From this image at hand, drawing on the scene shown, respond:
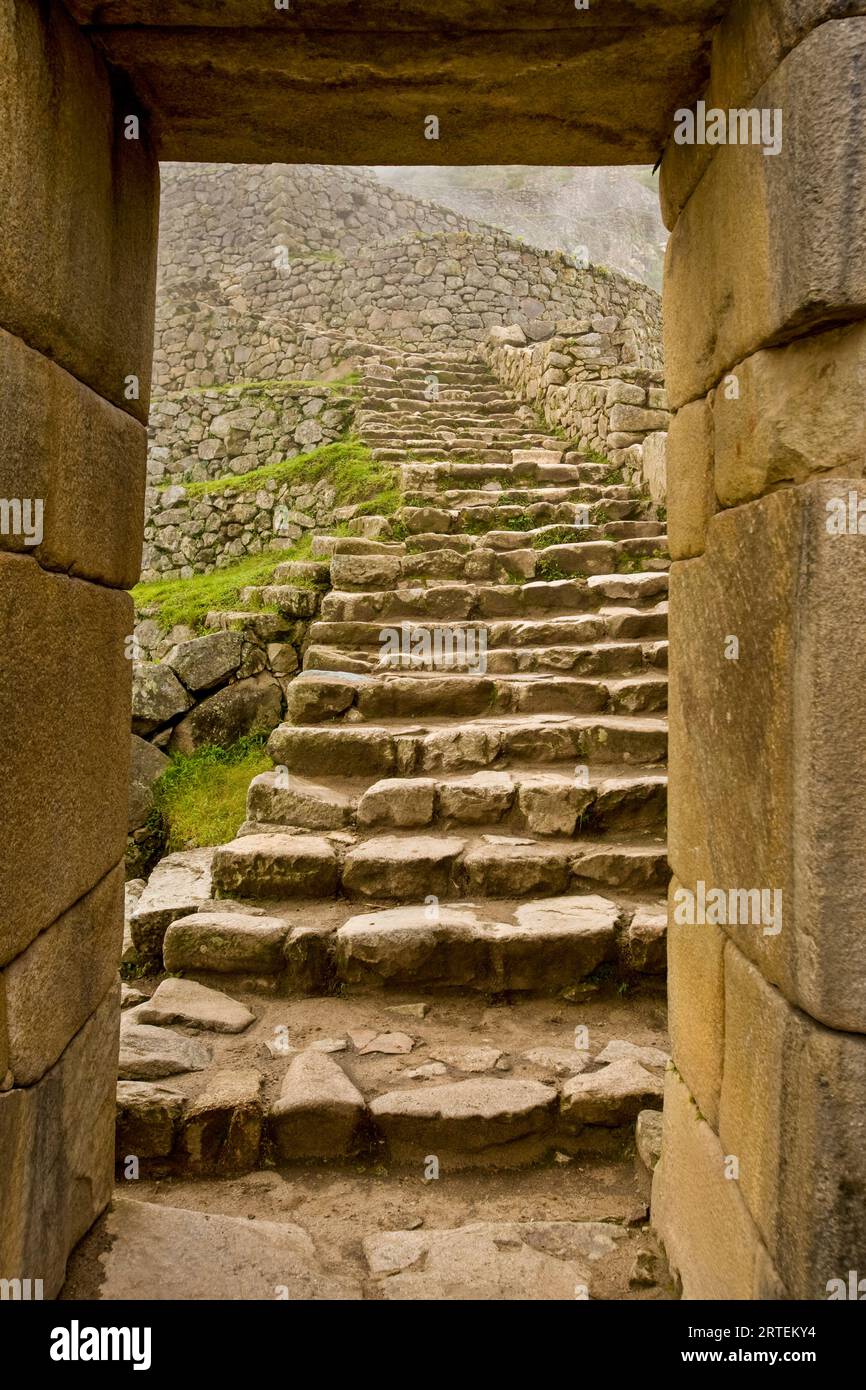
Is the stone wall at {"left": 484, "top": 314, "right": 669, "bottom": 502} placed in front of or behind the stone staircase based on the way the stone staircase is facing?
behind

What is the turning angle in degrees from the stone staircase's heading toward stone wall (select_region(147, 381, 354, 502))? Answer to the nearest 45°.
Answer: approximately 180°

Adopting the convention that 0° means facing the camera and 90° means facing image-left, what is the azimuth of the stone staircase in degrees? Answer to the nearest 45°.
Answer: approximately 0°

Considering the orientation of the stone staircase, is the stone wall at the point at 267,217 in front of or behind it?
behind

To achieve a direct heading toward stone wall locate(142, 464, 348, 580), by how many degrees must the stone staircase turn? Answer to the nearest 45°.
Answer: approximately 180°
